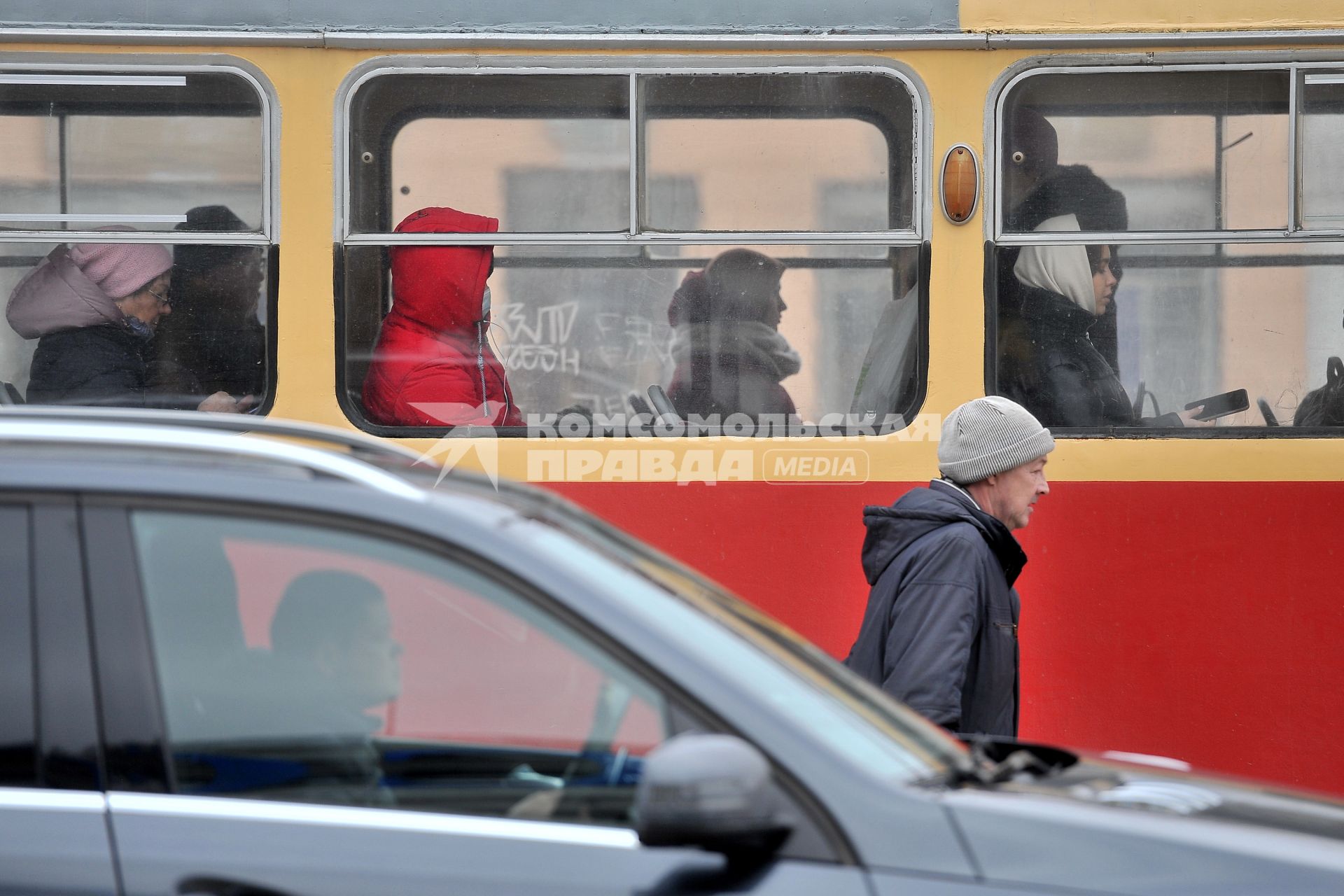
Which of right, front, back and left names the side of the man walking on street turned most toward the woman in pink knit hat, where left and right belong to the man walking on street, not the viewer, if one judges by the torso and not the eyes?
back

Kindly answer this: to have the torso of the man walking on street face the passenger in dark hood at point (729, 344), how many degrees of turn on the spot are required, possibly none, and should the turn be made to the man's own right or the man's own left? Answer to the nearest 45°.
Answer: approximately 135° to the man's own left

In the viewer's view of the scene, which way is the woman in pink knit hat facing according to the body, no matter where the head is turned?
to the viewer's right

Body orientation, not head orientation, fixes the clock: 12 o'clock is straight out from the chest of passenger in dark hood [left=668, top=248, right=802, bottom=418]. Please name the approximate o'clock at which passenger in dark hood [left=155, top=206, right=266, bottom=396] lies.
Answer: passenger in dark hood [left=155, top=206, right=266, bottom=396] is roughly at 6 o'clock from passenger in dark hood [left=668, top=248, right=802, bottom=418].

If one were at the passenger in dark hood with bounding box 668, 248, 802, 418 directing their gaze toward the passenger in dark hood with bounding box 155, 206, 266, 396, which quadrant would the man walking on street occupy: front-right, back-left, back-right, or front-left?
back-left

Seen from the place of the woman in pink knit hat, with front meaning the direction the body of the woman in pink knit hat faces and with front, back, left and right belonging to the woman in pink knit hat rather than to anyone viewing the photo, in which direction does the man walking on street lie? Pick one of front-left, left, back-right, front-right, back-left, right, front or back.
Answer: front-right

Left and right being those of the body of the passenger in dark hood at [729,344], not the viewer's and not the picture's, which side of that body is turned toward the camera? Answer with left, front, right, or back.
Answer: right

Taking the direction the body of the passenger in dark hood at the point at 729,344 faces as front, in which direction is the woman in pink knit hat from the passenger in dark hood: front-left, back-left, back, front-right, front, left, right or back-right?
back

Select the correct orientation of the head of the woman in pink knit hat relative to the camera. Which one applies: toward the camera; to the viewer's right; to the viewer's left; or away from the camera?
to the viewer's right

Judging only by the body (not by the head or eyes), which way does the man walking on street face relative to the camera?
to the viewer's right
